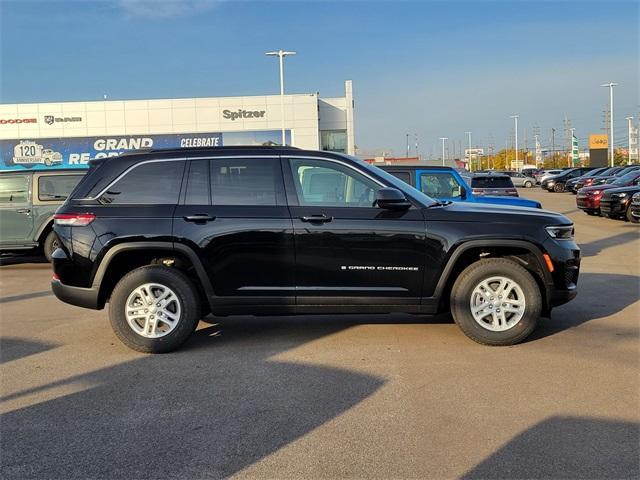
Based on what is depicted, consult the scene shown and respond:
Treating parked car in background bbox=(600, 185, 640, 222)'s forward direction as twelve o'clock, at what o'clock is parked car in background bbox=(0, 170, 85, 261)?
parked car in background bbox=(0, 170, 85, 261) is roughly at 12 o'clock from parked car in background bbox=(600, 185, 640, 222).

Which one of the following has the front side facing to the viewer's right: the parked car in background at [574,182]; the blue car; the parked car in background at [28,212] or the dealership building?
the blue car

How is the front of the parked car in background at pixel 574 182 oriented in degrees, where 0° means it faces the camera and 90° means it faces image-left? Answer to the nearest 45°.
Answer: approximately 45°

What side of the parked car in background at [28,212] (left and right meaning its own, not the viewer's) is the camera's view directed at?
left

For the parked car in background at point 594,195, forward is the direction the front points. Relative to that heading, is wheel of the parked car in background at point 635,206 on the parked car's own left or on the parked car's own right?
on the parked car's own left

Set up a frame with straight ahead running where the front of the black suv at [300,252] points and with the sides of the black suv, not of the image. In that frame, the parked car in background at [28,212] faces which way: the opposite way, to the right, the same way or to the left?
the opposite way

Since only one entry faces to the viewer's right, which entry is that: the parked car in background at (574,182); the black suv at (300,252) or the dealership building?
the black suv

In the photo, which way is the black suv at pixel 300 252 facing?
to the viewer's right

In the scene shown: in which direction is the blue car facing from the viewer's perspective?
to the viewer's right

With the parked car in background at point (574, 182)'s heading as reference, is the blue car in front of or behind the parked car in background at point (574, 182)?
in front

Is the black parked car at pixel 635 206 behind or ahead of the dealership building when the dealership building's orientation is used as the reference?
ahead

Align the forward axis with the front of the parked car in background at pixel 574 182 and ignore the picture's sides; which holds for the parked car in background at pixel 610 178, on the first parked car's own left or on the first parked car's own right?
on the first parked car's own left
